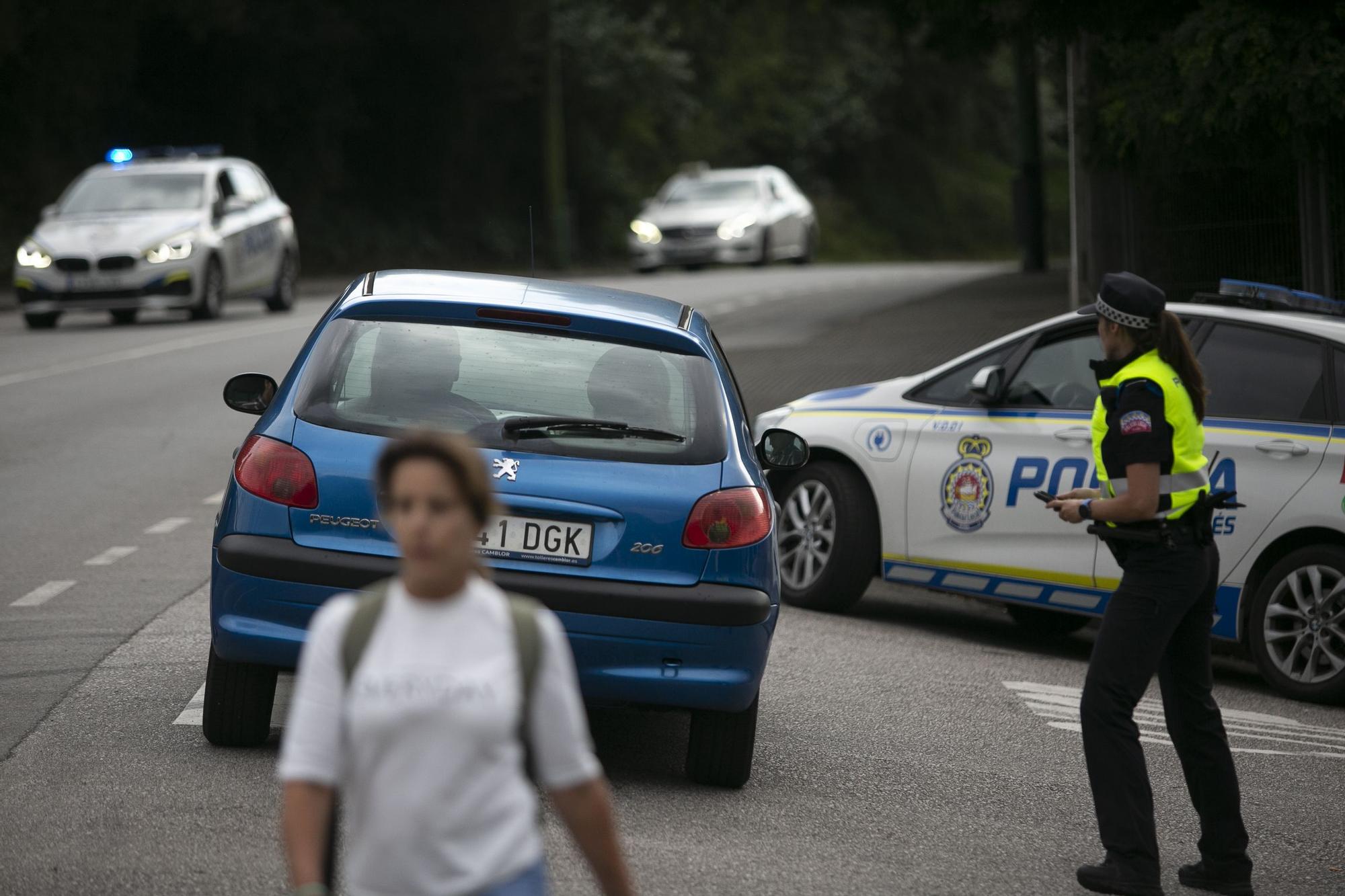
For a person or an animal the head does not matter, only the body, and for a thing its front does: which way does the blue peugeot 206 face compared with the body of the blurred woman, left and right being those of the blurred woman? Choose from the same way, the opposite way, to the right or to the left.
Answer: the opposite way

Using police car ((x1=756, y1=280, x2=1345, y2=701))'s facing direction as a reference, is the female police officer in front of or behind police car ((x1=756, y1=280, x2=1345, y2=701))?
behind

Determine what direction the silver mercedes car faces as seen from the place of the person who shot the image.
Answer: facing the viewer and to the left of the viewer

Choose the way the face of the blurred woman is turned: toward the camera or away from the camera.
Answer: toward the camera

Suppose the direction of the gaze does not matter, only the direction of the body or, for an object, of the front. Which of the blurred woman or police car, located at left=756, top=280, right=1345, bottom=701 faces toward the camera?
the blurred woman

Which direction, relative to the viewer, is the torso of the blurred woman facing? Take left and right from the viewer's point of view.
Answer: facing the viewer

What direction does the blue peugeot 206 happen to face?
away from the camera

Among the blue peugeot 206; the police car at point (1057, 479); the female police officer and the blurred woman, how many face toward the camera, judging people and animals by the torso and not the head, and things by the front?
1

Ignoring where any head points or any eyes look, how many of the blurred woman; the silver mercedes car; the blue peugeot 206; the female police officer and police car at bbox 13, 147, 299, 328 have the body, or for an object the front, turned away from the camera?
1

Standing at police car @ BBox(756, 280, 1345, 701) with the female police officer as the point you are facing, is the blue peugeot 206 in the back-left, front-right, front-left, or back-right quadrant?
front-right

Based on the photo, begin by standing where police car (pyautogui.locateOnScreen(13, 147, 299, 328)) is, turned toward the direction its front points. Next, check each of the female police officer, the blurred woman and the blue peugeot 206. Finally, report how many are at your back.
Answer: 0

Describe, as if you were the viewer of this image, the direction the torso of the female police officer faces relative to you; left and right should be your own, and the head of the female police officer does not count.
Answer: facing to the left of the viewer

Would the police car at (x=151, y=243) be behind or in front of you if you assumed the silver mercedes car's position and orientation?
in front

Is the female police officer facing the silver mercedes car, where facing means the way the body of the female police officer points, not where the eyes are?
no

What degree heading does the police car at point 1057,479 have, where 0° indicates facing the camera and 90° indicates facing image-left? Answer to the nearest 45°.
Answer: approximately 135°
